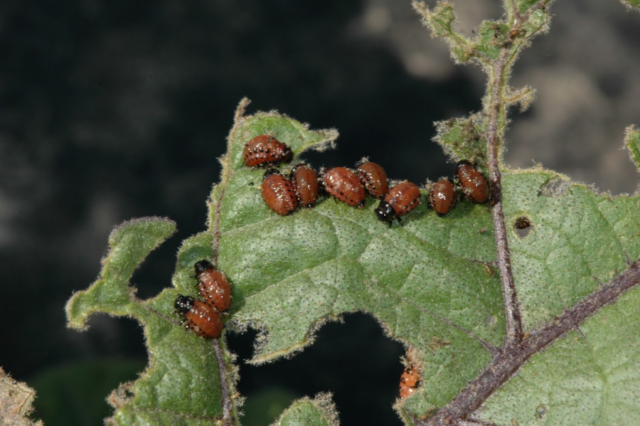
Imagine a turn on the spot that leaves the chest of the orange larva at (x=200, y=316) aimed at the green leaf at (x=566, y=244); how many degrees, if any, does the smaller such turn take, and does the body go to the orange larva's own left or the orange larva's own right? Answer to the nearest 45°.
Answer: approximately 135° to the orange larva's own right

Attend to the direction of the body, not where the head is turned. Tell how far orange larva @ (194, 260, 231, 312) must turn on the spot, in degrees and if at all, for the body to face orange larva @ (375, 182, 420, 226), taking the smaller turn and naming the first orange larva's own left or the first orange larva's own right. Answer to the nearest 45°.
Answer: approximately 135° to the first orange larva's own right

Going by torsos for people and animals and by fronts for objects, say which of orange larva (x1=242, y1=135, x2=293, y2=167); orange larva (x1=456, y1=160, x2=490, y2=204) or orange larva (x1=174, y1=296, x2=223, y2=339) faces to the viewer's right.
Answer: orange larva (x1=242, y1=135, x2=293, y2=167)

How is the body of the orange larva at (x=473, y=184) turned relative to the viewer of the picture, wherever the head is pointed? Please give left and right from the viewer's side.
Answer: facing away from the viewer and to the left of the viewer

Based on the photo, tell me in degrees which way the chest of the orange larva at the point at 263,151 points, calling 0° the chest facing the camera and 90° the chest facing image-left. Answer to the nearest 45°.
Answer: approximately 270°

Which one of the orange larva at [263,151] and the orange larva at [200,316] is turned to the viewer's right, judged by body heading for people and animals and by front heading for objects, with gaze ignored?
the orange larva at [263,151]

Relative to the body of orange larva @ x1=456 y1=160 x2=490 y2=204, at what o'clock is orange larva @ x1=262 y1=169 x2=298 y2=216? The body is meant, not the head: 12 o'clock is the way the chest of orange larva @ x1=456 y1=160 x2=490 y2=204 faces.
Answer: orange larva @ x1=262 y1=169 x2=298 y2=216 is roughly at 10 o'clock from orange larva @ x1=456 y1=160 x2=490 y2=204.

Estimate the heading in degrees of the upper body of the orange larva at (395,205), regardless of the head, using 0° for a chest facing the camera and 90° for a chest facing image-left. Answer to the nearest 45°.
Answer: approximately 45°

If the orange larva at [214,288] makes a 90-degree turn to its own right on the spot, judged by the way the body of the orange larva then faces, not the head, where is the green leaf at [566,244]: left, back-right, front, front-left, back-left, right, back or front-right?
front-right
